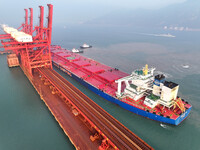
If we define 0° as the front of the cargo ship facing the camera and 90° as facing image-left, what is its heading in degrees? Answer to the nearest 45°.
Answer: approximately 135°
